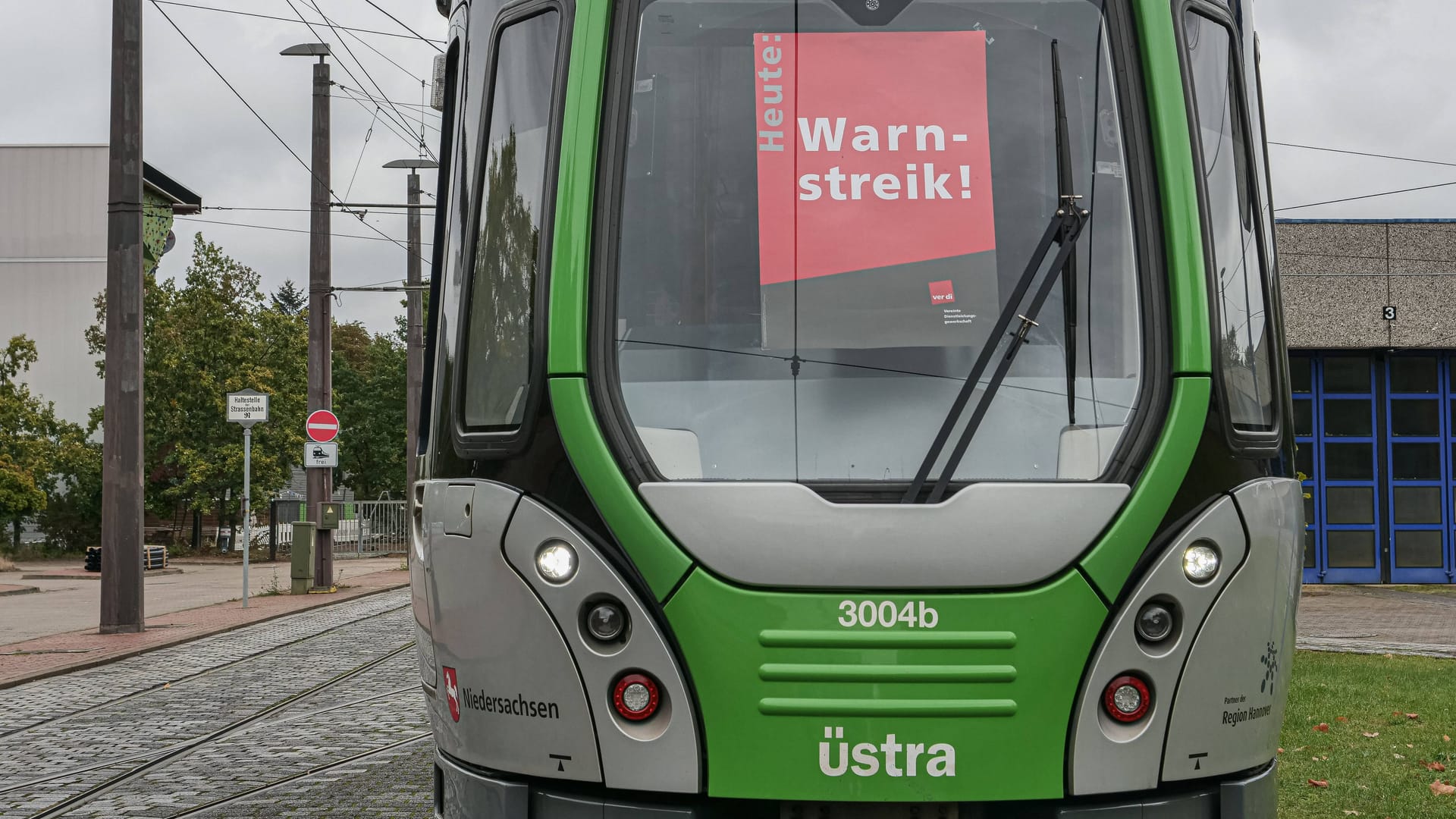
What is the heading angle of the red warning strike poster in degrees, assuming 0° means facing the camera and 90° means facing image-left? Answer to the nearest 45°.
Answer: approximately 0°

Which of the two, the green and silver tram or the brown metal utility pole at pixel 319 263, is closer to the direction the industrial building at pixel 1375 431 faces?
the green and silver tram

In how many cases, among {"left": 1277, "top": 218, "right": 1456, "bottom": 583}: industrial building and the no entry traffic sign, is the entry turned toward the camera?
2

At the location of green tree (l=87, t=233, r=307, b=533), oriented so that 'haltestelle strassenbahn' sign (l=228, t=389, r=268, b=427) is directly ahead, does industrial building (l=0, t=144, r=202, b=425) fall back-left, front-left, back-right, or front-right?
back-right
